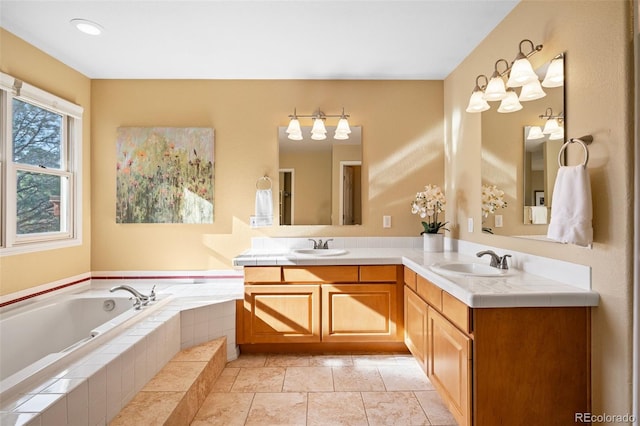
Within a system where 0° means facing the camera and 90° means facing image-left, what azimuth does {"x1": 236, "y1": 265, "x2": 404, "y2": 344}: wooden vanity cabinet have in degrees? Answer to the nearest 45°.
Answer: approximately 0°

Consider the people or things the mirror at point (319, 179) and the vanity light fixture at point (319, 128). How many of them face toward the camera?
2

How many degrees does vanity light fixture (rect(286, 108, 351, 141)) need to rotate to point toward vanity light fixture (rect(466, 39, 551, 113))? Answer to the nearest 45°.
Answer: approximately 45° to its left

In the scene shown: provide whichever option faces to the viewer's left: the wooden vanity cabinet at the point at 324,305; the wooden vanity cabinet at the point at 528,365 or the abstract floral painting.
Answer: the wooden vanity cabinet at the point at 528,365

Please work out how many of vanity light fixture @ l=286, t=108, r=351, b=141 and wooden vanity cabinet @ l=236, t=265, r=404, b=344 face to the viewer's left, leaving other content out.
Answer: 0

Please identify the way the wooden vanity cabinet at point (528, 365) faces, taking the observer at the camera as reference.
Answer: facing to the left of the viewer

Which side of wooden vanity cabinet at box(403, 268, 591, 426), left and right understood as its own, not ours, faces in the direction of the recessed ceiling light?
front
